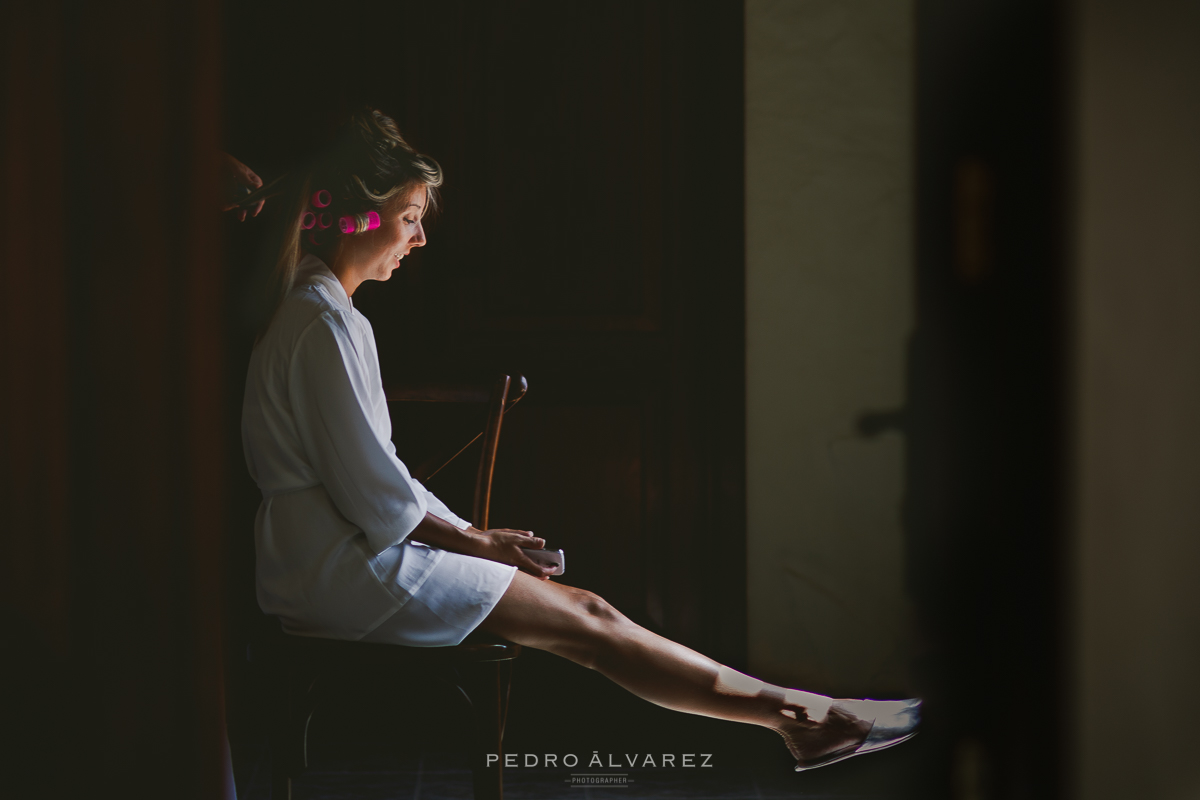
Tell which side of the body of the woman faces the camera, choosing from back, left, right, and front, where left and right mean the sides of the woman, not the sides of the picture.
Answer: right

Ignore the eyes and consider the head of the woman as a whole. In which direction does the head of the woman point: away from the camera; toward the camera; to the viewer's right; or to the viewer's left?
to the viewer's right
